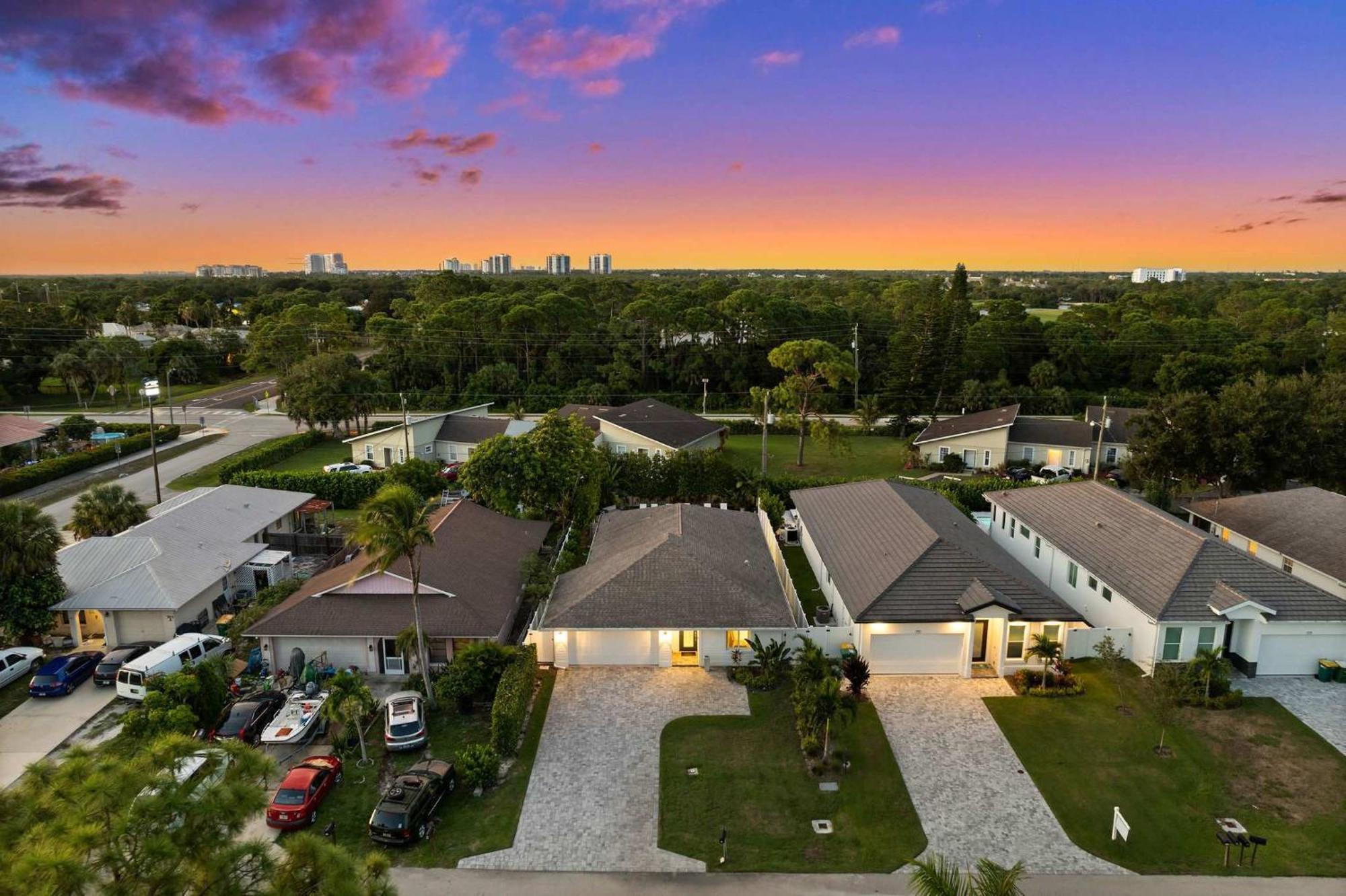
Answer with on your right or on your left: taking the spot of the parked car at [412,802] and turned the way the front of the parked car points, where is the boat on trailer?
on your left

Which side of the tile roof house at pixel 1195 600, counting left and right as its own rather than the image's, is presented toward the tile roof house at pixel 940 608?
right

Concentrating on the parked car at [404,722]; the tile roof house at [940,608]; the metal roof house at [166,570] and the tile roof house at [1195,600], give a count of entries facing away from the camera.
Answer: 1

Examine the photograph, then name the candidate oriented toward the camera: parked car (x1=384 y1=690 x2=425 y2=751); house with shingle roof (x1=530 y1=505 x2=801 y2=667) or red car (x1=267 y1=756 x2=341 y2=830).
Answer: the house with shingle roof

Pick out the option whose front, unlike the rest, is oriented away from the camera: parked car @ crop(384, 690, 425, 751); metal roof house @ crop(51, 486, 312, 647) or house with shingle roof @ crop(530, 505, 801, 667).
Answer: the parked car

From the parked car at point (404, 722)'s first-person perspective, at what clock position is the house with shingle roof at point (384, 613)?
The house with shingle roof is roughly at 12 o'clock from the parked car.

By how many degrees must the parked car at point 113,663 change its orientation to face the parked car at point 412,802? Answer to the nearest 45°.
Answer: approximately 90° to its right

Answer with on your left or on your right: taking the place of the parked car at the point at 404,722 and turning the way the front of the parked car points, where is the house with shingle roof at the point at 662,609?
on your right

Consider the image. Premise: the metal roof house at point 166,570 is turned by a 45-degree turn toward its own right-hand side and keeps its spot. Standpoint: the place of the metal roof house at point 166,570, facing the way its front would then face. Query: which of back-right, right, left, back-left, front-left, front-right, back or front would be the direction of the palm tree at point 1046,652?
back-left

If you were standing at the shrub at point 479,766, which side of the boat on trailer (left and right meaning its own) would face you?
left

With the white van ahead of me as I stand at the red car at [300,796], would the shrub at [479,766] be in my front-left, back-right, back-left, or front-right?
back-right

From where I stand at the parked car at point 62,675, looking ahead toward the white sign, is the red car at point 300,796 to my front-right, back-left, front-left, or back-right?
front-right

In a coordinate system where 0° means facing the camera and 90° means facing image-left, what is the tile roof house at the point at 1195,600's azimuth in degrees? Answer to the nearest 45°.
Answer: approximately 315°

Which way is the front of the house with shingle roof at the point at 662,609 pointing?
toward the camera

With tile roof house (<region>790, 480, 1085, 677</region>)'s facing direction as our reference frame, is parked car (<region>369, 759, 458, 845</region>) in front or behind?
in front

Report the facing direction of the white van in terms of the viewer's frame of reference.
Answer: facing away from the viewer and to the right of the viewer

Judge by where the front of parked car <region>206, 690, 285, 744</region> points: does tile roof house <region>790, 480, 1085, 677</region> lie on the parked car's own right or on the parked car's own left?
on the parked car's own right

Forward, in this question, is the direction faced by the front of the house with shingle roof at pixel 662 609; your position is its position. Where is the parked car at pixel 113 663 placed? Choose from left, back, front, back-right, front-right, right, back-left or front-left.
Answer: right

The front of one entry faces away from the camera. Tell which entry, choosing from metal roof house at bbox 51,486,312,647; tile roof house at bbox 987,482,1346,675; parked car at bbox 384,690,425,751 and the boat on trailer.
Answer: the parked car
